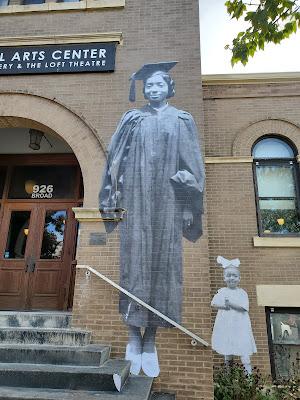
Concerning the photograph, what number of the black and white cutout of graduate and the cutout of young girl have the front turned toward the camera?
2

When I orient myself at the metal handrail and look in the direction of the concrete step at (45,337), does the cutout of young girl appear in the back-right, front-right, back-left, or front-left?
back-right

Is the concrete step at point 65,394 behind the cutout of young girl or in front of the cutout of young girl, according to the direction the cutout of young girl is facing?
in front

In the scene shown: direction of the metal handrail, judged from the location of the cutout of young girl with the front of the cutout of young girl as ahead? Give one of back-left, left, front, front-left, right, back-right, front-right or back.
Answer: front-right

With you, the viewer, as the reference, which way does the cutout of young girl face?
facing the viewer

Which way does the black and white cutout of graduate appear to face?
toward the camera

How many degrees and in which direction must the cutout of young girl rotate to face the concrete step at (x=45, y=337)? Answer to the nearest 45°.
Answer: approximately 45° to its right
